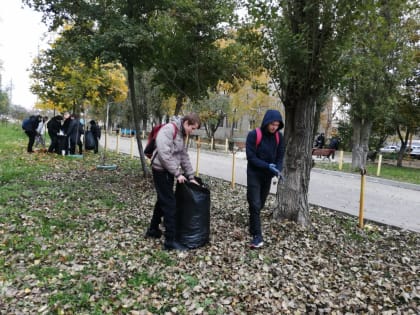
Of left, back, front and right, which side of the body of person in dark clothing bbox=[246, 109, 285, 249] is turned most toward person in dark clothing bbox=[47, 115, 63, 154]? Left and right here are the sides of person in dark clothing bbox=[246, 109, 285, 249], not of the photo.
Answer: back

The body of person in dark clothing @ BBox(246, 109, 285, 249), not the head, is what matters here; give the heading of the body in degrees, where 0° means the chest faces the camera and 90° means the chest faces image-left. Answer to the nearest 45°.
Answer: approximately 315°

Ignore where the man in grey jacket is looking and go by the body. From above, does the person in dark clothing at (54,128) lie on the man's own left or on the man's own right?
on the man's own left

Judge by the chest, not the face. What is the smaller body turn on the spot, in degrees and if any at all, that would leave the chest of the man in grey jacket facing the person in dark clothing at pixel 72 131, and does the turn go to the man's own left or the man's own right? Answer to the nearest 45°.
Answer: approximately 90° to the man's own left

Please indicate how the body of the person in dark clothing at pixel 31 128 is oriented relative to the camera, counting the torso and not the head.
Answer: to the viewer's right

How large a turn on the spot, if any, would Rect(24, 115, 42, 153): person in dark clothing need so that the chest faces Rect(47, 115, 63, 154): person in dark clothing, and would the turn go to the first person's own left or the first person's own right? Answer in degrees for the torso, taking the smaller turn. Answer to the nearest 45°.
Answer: approximately 45° to the first person's own right

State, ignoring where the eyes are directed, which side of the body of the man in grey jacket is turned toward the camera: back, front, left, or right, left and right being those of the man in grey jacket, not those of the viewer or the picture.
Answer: right

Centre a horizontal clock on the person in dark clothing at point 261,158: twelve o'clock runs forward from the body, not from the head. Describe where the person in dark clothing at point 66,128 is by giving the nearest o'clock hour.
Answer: the person in dark clothing at point 66,128 is roughly at 6 o'clock from the person in dark clothing at point 261,158.

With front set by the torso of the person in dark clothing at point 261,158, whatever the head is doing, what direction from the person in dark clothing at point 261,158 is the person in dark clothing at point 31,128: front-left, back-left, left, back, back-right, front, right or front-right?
back
